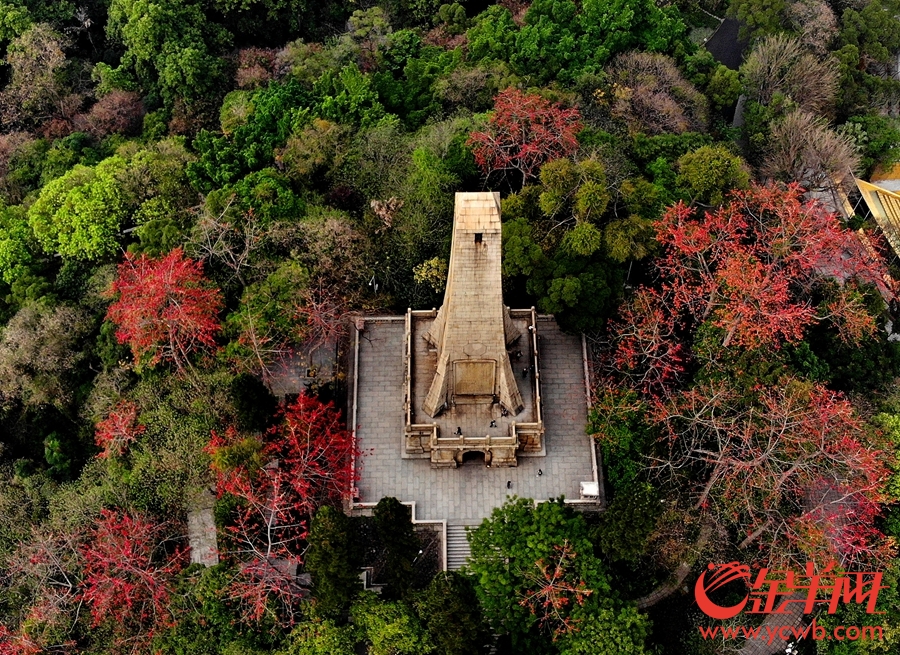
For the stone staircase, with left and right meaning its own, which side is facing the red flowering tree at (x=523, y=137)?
back

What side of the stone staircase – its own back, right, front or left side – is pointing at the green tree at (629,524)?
left

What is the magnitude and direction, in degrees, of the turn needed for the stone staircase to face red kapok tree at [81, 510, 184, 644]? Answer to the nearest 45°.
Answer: approximately 90° to its right

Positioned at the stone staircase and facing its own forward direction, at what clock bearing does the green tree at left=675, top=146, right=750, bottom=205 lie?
The green tree is roughly at 7 o'clock from the stone staircase.

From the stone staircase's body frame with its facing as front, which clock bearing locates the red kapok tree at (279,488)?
The red kapok tree is roughly at 3 o'clock from the stone staircase.

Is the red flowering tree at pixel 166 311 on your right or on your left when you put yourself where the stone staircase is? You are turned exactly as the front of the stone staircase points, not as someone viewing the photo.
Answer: on your right

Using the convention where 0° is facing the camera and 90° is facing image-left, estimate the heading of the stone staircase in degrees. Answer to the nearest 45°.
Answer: approximately 0°

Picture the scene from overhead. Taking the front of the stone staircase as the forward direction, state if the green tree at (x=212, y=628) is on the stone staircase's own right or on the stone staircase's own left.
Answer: on the stone staircase's own right

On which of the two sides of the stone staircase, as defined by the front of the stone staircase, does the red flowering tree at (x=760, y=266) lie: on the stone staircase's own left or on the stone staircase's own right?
on the stone staircase's own left

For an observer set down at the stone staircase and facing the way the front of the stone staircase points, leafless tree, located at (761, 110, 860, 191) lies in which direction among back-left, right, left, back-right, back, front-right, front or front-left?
back-left
